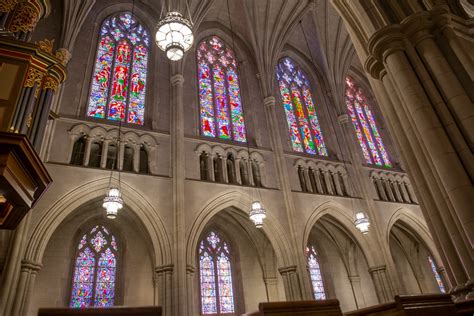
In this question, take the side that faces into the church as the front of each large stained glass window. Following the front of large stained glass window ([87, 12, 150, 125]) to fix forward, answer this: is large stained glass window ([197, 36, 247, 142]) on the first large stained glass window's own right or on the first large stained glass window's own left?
on the first large stained glass window's own left

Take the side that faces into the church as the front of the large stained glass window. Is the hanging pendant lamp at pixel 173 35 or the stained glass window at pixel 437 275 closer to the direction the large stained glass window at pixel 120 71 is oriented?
the hanging pendant lamp

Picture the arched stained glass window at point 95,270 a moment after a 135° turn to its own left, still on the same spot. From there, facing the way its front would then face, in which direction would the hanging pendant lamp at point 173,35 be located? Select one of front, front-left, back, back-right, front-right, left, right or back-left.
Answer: back-right

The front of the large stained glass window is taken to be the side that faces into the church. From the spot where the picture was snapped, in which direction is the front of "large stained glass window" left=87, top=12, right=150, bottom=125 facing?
facing the viewer

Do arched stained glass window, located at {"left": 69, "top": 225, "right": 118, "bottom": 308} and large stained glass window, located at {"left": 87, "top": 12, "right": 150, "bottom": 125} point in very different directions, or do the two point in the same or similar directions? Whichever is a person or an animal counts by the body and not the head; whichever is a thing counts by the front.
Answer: same or similar directions

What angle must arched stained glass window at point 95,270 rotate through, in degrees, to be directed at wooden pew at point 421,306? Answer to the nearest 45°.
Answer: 0° — it already faces it

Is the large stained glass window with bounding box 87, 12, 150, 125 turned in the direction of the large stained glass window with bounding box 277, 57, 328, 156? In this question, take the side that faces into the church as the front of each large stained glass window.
no

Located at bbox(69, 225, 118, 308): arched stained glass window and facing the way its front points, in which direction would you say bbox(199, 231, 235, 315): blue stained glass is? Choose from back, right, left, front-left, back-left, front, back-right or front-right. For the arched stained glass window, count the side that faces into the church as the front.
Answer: left

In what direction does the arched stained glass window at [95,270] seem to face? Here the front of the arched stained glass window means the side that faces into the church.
toward the camera

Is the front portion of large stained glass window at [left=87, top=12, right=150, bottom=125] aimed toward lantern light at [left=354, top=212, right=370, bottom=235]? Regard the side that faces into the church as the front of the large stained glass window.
no

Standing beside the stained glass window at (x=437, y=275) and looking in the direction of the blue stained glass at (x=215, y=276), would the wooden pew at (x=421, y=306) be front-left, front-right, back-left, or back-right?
front-left

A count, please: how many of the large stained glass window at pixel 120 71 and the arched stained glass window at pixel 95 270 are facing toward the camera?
2

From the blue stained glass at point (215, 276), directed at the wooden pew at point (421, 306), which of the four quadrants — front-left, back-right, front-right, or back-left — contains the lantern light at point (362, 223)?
front-left
